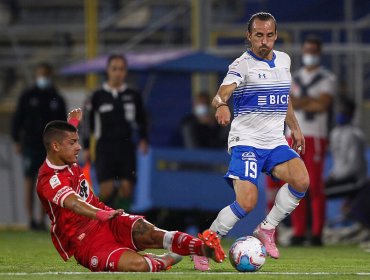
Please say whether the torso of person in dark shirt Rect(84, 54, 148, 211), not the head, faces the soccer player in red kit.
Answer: yes

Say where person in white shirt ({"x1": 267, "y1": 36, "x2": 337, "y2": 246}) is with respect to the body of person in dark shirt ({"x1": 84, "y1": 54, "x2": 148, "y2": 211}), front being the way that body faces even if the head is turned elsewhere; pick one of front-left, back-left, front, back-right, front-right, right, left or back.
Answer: left

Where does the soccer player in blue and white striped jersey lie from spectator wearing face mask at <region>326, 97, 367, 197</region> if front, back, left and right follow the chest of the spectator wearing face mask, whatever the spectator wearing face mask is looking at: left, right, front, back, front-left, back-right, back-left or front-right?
front-left

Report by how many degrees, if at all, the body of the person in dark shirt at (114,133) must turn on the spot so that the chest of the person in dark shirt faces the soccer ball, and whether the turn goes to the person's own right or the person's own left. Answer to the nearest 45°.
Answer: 0° — they already face it

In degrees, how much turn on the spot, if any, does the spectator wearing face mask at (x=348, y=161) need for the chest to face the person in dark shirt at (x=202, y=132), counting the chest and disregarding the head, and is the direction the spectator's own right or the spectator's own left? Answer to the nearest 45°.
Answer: approximately 45° to the spectator's own right

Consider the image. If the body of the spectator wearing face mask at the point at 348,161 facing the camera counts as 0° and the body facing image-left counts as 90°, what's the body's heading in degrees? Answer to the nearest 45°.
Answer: approximately 45°

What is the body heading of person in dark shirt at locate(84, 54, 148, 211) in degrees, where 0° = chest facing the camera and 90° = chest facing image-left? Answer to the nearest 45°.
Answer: approximately 0°

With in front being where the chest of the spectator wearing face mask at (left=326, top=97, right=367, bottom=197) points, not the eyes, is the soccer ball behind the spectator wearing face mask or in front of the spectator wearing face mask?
in front
